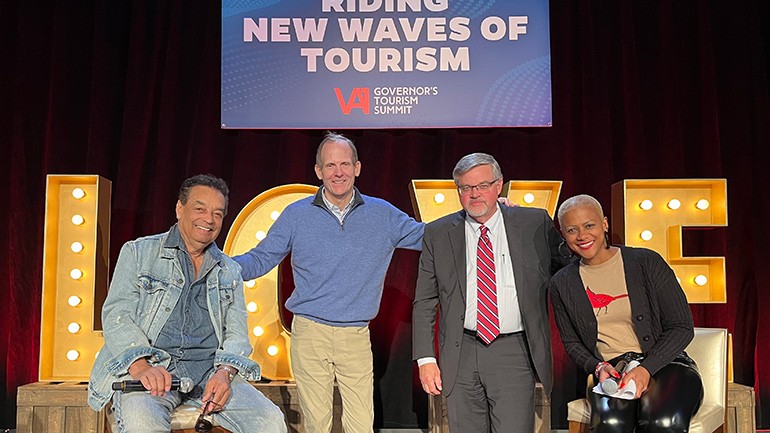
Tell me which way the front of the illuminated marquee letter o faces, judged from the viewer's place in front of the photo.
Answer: facing the viewer

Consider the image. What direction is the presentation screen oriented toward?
toward the camera

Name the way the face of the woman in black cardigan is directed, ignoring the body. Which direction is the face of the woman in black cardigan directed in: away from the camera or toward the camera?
toward the camera

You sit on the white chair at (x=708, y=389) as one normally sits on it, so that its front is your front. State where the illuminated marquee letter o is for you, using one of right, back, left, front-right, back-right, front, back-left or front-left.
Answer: front-right

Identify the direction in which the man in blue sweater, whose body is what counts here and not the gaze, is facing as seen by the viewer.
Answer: toward the camera

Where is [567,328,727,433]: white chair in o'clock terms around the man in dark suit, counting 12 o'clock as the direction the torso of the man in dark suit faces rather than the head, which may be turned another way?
The white chair is roughly at 8 o'clock from the man in dark suit.

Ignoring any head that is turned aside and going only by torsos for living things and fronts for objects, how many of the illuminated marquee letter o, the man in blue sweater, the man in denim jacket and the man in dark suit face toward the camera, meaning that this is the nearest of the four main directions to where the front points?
4

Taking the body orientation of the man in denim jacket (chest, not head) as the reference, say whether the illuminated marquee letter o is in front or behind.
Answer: behind

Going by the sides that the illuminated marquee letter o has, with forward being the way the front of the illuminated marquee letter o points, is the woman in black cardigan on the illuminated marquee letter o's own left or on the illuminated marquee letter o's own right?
on the illuminated marquee letter o's own left
